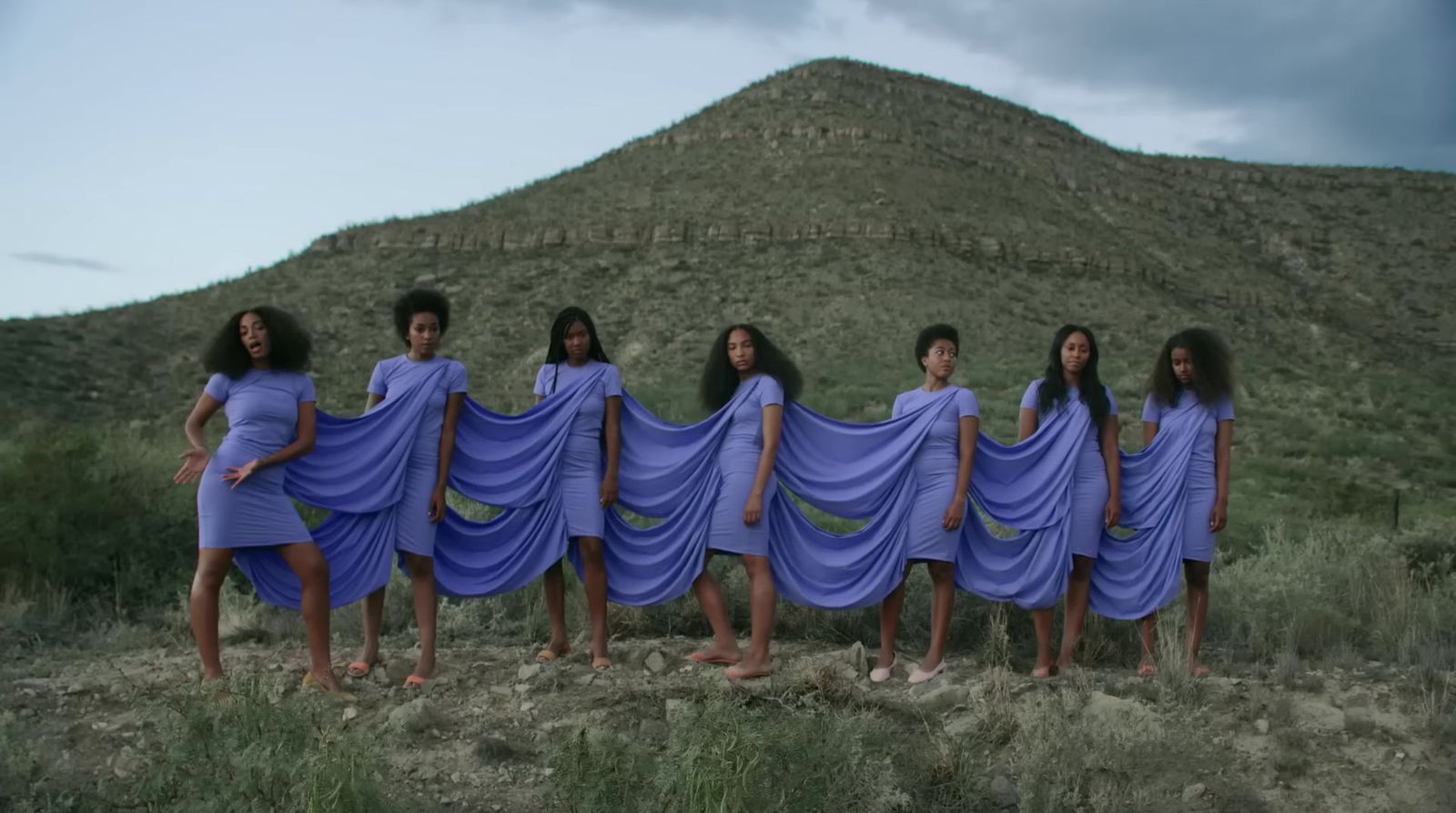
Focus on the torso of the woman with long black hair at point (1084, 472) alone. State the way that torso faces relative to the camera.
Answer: toward the camera

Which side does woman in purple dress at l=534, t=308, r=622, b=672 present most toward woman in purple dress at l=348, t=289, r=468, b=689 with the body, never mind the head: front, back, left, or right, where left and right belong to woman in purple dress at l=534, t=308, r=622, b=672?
right

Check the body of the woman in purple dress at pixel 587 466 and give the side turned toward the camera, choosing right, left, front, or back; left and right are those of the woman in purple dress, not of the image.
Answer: front

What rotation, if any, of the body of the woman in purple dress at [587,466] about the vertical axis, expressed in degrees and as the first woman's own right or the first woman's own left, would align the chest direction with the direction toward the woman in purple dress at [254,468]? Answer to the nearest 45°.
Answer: approximately 90° to the first woman's own right

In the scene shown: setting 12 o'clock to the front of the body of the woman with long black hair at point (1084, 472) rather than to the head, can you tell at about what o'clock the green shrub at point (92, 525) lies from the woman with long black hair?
The green shrub is roughly at 3 o'clock from the woman with long black hair.

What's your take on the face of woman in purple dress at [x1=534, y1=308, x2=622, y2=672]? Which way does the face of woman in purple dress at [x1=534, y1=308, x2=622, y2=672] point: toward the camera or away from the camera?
toward the camera

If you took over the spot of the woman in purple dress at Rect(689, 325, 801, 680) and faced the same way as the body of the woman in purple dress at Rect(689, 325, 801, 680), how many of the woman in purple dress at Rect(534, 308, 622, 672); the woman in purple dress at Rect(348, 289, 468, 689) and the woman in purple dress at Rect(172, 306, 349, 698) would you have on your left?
0

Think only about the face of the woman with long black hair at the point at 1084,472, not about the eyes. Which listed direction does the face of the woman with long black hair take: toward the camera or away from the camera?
toward the camera

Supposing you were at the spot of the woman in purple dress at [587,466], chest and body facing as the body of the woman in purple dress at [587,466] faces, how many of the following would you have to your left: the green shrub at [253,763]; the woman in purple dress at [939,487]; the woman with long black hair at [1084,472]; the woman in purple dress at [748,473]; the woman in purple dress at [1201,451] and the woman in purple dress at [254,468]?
4

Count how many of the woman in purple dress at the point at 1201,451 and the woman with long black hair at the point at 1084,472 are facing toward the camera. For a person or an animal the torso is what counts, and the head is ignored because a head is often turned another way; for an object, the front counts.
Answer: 2

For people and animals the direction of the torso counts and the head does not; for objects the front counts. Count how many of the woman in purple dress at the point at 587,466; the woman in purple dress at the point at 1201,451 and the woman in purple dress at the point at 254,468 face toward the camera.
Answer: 3

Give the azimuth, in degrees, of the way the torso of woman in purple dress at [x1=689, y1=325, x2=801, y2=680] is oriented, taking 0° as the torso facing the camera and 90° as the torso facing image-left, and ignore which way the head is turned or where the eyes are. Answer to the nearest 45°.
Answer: approximately 45°

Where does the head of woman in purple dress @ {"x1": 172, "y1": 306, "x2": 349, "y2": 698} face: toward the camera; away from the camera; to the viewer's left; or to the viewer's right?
toward the camera
